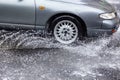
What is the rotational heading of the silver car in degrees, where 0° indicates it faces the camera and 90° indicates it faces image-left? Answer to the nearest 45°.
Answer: approximately 270°
